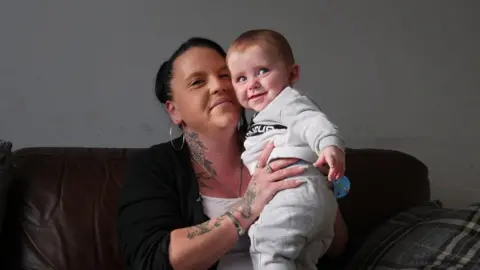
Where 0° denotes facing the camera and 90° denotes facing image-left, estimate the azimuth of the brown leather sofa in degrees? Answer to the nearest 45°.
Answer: approximately 0°

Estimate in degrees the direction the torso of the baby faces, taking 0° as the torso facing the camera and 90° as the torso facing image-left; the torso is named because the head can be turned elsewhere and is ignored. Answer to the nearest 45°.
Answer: approximately 45°

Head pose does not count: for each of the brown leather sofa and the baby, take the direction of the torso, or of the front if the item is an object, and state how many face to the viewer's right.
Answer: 0

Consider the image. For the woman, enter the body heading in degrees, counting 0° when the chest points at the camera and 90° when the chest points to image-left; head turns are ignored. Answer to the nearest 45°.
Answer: approximately 315°
